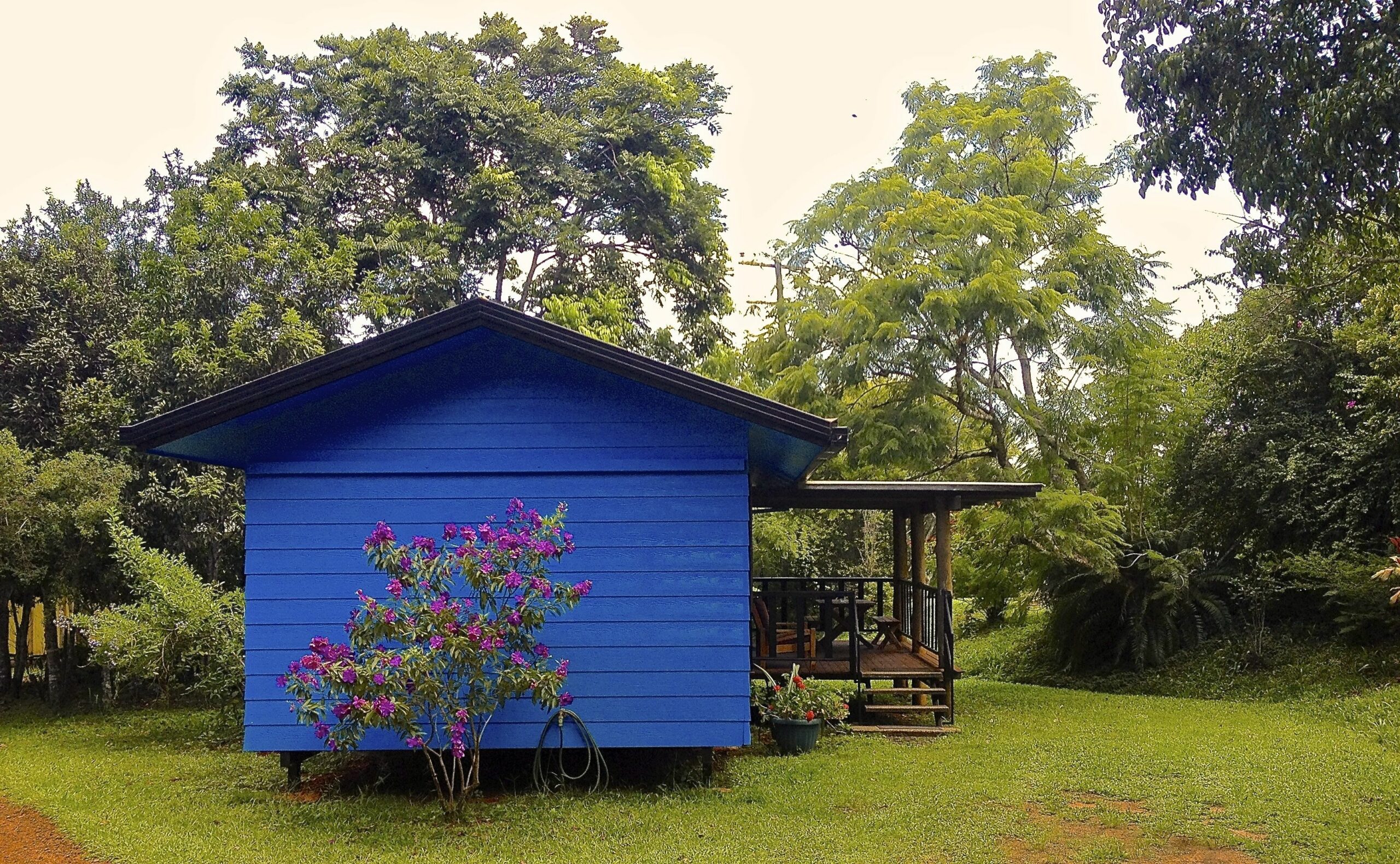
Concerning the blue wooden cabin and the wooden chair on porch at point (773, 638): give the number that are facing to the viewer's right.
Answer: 2

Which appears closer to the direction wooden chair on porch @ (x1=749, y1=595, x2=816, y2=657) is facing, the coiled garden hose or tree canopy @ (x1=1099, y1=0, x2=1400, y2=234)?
the tree canopy

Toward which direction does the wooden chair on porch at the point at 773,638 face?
to the viewer's right

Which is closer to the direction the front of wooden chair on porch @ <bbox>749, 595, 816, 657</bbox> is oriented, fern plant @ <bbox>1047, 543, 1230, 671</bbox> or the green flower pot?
the fern plant

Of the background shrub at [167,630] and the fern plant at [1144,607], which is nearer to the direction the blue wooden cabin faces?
the fern plant

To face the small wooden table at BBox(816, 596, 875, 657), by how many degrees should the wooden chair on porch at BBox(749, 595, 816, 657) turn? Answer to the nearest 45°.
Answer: approximately 45° to its left

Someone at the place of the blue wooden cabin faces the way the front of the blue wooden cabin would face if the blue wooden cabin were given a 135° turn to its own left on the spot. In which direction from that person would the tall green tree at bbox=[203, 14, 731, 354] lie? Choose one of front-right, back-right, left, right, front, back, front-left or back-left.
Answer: front-right

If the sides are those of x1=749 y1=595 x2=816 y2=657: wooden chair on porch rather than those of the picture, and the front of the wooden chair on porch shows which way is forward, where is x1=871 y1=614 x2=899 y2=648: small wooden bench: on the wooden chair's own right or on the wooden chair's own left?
on the wooden chair's own left

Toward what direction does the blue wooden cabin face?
to the viewer's right

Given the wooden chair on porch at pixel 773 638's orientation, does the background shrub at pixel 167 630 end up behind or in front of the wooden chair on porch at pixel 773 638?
behind
